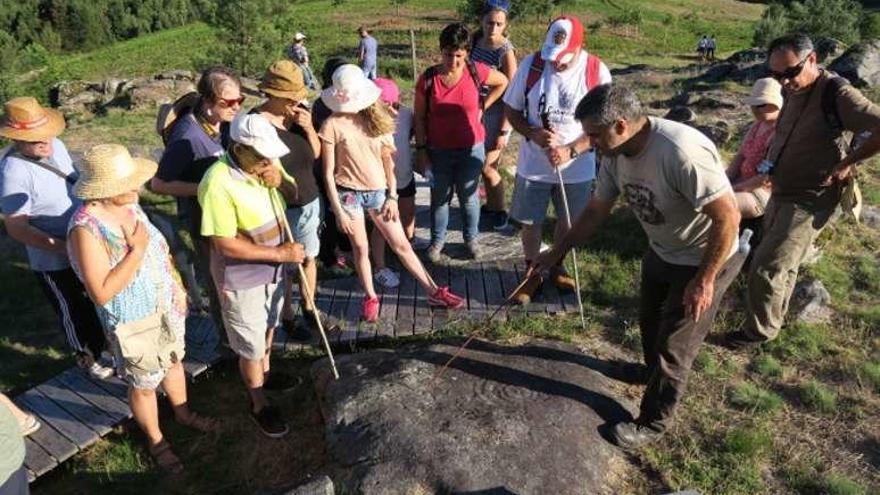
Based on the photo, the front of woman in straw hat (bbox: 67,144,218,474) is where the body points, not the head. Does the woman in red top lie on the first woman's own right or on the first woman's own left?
on the first woman's own left

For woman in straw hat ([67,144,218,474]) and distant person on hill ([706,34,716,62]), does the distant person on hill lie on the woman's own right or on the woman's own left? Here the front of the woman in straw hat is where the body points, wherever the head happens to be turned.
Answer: on the woman's own left

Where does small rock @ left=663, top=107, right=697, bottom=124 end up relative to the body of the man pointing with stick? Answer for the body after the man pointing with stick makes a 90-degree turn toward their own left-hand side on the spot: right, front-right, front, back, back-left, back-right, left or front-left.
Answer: back-left

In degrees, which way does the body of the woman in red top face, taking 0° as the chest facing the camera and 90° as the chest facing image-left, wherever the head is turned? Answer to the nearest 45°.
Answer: approximately 0°

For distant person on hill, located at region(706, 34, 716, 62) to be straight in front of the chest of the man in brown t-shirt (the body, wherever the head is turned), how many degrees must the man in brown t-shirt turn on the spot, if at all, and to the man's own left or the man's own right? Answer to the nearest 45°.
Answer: approximately 135° to the man's own right

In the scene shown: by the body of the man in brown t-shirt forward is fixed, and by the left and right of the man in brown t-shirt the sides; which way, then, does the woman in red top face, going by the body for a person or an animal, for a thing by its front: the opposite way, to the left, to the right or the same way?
to the left

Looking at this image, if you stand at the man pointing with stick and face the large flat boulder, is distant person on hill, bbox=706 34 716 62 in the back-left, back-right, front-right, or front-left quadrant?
back-right
